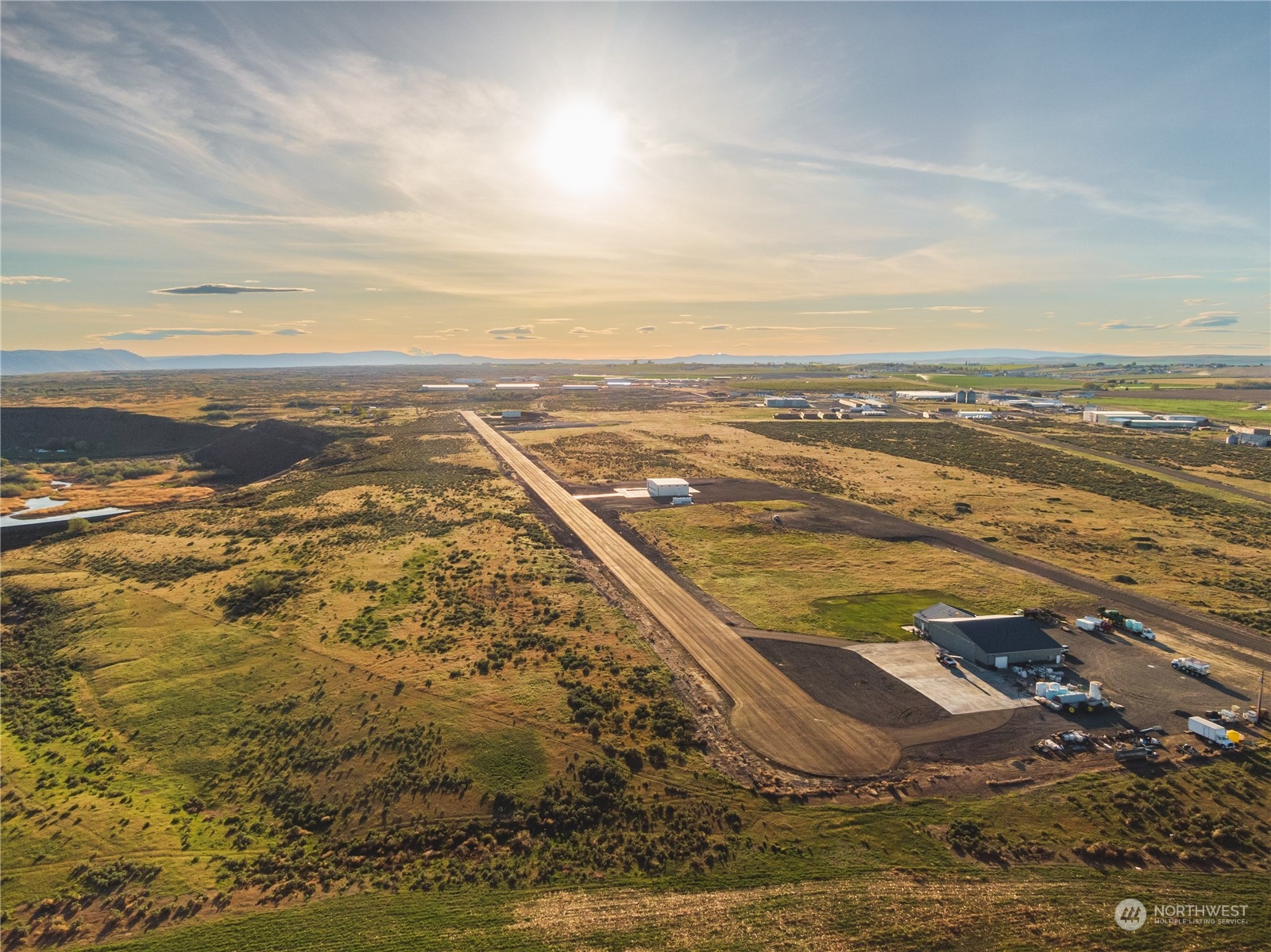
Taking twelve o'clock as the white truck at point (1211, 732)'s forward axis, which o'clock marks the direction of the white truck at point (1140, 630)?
the white truck at point (1140, 630) is roughly at 7 o'clock from the white truck at point (1211, 732).

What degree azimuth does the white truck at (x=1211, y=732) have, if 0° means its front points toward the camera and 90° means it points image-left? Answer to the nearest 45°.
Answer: approximately 315°

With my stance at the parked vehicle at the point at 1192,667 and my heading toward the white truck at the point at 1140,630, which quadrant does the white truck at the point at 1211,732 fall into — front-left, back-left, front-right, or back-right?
back-left

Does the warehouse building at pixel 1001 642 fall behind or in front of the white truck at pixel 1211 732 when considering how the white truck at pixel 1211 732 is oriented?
behind

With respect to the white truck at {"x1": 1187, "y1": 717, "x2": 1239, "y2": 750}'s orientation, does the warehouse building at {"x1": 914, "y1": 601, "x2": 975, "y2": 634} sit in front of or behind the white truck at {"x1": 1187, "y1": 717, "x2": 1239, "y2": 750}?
behind

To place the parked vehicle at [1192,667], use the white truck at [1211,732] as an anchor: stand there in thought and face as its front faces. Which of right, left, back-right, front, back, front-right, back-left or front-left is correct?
back-left
